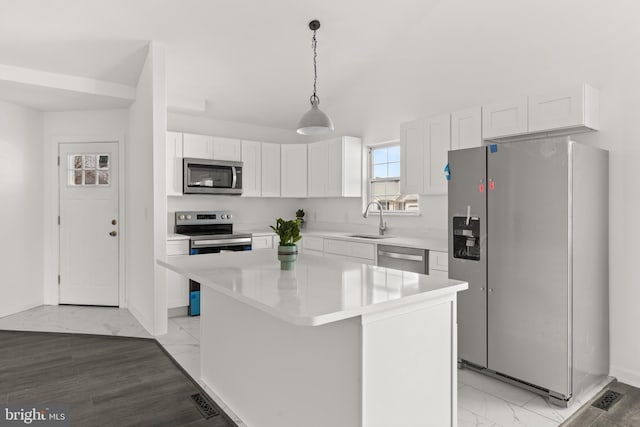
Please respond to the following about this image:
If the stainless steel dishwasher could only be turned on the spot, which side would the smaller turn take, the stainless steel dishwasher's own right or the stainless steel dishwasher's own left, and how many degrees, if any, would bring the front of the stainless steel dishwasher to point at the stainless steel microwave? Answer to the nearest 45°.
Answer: approximately 45° to the stainless steel dishwasher's own right

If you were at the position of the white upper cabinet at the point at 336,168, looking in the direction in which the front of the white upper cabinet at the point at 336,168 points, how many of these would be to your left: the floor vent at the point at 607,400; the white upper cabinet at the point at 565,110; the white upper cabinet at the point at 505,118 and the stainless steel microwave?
3

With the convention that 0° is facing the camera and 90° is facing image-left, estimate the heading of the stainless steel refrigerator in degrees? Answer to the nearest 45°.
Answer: approximately 45°

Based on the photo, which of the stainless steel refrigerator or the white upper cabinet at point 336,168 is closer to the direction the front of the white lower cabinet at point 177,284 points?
the stainless steel refrigerator

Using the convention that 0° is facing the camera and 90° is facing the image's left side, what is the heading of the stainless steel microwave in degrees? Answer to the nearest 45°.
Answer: approximately 0°

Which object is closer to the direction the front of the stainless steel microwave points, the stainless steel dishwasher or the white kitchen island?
the white kitchen island

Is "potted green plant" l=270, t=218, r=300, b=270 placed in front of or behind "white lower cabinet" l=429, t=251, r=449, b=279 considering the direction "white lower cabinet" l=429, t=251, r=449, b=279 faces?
in front

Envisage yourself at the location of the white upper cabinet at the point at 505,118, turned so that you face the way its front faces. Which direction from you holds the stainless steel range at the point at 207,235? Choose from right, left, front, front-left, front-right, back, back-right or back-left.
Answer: front-right

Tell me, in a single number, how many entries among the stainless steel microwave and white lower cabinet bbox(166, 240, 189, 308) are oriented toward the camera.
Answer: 2

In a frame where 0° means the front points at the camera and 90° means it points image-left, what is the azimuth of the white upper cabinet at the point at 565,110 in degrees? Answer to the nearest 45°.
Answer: approximately 45°
